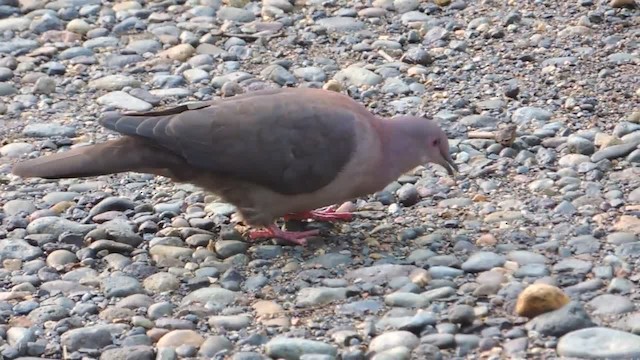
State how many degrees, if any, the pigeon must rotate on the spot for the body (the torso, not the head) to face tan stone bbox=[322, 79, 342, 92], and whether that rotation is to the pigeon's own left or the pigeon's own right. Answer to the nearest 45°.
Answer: approximately 90° to the pigeon's own left

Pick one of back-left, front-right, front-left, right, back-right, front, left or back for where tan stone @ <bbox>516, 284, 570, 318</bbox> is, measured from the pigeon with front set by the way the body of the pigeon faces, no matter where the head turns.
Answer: front-right

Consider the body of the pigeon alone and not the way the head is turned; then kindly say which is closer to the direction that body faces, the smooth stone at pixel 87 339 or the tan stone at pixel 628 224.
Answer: the tan stone

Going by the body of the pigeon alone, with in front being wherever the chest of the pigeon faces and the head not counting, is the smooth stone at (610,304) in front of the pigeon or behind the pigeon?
in front

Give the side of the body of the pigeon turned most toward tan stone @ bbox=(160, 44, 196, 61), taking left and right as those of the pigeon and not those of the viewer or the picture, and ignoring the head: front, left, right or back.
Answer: left

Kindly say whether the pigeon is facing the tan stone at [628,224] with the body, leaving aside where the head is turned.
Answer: yes

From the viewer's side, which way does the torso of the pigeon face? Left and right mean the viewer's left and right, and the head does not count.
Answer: facing to the right of the viewer

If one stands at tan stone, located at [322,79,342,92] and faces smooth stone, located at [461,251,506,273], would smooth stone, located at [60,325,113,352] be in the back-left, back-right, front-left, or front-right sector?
front-right

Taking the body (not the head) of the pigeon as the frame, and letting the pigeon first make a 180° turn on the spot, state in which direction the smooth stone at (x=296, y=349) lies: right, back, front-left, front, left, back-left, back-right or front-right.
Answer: left

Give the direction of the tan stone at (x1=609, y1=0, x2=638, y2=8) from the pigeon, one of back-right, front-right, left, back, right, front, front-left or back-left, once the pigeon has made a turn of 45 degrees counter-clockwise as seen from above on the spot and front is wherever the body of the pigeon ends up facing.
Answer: front

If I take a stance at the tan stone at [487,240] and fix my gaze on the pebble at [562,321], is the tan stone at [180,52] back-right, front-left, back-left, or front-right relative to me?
back-right

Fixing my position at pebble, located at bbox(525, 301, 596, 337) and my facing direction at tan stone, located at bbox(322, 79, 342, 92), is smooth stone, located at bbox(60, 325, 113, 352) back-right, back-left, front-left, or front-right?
front-left

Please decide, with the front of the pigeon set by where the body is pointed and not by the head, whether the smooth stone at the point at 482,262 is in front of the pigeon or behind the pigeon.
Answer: in front

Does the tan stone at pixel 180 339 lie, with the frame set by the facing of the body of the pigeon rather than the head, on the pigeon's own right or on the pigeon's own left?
on the pigeon's own right

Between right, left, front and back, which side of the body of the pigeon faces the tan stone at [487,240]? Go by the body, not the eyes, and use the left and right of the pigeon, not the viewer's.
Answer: front
